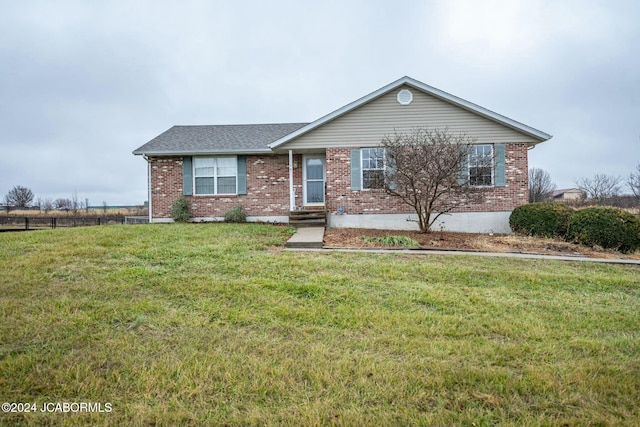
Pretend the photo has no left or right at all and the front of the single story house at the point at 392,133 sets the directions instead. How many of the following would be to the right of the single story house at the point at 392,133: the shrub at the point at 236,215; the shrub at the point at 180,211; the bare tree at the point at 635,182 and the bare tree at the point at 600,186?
2

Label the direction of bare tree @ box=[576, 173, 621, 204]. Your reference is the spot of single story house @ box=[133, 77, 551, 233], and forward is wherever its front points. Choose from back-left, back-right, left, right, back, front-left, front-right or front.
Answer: back-left

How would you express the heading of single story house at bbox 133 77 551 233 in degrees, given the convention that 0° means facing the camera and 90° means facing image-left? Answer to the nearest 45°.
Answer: approximately 0°

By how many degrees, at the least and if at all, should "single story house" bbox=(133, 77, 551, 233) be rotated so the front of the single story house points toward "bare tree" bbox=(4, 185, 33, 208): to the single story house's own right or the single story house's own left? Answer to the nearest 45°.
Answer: approximately 135° to the single story house's own right

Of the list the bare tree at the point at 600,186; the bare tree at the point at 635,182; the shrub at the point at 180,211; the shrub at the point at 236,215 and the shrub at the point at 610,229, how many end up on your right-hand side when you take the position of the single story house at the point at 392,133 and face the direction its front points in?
2

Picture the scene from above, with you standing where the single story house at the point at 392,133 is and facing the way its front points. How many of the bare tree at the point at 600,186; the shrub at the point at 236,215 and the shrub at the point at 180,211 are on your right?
2

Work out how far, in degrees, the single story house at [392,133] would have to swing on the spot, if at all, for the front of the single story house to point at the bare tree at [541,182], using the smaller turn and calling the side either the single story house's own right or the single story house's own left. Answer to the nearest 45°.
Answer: approximately 135° to the single story house's own left

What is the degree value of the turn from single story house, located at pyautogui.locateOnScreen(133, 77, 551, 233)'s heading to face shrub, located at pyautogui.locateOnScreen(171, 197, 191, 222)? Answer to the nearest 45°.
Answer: approximately 90° to its right

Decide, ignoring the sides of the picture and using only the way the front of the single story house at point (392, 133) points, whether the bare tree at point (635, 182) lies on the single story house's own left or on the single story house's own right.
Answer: on the single story house's own left

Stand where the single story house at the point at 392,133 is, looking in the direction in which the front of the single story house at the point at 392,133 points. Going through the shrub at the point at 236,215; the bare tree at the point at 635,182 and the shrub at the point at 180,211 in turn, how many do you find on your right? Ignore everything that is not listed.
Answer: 2

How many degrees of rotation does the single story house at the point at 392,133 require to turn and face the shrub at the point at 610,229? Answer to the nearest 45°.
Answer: approximately 45° to its left

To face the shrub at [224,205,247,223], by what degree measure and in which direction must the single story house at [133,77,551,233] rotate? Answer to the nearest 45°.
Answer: approximately 90° to its right
